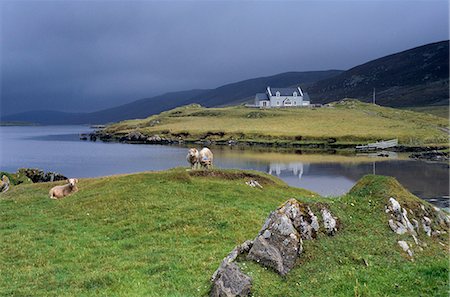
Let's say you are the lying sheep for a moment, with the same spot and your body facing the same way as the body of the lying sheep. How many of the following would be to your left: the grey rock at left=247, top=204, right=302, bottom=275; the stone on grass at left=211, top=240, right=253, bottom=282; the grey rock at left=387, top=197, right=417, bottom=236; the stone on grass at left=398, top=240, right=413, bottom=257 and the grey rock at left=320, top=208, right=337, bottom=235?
0

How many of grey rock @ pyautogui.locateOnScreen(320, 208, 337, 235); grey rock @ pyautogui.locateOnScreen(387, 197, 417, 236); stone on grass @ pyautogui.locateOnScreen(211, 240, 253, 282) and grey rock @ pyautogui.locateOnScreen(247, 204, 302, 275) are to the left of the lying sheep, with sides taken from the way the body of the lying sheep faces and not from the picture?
0

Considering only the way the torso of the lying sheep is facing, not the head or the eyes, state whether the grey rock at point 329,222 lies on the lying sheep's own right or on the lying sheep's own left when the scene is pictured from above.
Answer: on the lying sheep's own right

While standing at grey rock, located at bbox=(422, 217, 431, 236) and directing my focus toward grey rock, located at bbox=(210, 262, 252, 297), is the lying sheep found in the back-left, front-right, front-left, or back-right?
front-right

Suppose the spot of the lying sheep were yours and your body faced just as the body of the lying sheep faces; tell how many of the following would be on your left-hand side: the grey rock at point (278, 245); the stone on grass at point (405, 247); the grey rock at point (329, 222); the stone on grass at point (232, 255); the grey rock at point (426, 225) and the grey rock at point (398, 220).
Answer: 0

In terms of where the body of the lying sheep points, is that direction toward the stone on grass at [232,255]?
no

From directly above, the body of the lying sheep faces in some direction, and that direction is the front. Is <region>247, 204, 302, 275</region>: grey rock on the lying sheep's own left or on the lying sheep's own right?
on the lying sheep's own right

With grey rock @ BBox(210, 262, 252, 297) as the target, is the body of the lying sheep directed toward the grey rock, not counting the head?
no

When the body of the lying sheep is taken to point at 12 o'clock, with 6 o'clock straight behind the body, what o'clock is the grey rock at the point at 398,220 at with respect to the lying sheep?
The grey rock is roughly at 2 o'clock from the lying sheep.

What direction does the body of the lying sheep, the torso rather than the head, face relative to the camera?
to the viewer's right

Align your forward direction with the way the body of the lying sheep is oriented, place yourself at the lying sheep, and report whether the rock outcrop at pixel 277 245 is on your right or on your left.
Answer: on your right

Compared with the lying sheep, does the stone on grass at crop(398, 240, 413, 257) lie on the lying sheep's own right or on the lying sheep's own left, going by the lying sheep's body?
on the lying sheep's own right

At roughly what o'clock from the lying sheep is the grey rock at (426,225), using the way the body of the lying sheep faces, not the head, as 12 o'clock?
The grey rock is roughly at 2 o'clock from the lying sheep.

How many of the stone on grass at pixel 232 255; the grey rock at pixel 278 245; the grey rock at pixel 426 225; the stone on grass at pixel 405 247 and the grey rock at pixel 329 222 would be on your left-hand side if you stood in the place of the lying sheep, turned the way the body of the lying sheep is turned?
0
